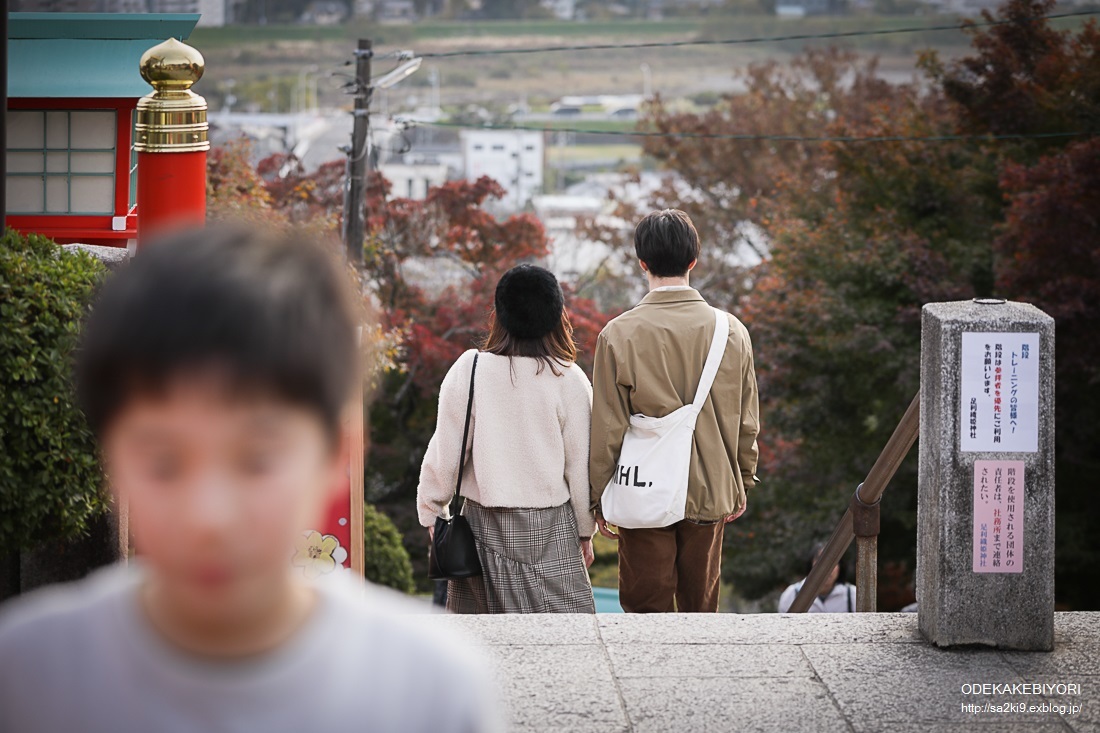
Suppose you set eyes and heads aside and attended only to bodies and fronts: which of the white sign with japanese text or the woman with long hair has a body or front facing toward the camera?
the white sign with japanese text

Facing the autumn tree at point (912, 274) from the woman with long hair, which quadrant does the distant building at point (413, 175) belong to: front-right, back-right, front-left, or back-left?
front-left

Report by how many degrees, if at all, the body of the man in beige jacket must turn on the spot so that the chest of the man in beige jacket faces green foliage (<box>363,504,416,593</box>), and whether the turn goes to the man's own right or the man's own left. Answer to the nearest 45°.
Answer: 0° — they already face it

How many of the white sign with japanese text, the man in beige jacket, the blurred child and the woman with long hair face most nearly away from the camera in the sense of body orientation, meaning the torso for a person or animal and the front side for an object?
2

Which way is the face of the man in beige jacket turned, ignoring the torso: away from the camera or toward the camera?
away from the camera

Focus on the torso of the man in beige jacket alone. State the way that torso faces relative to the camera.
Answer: away from the camera

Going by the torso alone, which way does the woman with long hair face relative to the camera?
away from the camera

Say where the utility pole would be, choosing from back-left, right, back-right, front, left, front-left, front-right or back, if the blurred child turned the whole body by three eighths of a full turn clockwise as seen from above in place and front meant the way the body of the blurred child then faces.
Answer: front-right

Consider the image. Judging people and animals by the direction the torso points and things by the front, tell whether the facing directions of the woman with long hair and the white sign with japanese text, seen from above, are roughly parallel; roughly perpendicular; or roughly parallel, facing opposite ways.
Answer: roughly parallel, facing opposite ways

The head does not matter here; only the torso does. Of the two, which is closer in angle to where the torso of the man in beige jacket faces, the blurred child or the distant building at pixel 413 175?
the distant building

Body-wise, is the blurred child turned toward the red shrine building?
no

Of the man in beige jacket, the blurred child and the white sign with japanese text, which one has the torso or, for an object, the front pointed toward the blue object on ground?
the man in beige jacket

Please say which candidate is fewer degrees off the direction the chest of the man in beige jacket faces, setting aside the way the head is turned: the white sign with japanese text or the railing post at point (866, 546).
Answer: the railing post

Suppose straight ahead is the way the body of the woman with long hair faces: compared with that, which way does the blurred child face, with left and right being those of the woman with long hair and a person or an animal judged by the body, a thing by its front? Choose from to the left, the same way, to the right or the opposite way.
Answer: the opposite way

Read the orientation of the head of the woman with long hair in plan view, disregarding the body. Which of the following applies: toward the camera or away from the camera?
away from the camera

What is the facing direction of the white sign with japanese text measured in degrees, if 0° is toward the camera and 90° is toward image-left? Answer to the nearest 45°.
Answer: approximately 0°

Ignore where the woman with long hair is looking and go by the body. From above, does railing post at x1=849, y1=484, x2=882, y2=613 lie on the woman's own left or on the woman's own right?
on the woman's own right
